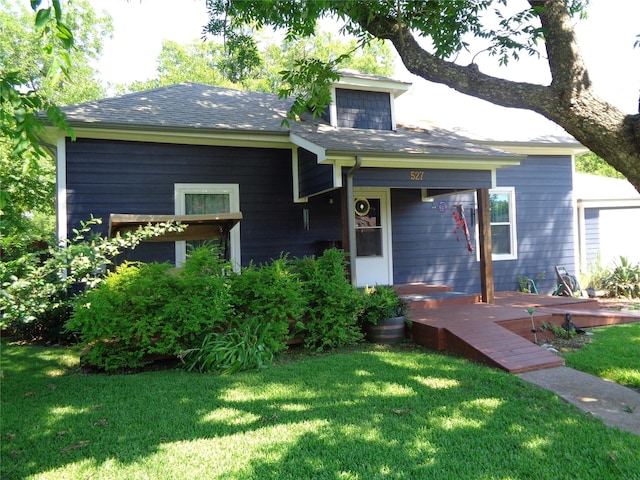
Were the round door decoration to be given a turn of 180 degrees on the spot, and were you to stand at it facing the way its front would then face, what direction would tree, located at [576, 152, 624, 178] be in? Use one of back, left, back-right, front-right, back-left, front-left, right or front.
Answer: front-right

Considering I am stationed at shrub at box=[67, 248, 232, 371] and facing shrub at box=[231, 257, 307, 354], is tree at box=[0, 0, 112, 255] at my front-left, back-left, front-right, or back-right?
back-left

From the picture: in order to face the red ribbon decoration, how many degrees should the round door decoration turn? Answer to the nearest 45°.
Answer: approximately 135° to its left

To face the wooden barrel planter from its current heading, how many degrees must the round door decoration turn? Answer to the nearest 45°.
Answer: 0° — it already faces it

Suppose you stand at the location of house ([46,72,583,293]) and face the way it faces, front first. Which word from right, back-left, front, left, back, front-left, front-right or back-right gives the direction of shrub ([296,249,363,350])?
front

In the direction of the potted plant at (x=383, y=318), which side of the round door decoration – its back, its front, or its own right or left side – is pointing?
front

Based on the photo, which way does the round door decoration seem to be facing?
toward the camera

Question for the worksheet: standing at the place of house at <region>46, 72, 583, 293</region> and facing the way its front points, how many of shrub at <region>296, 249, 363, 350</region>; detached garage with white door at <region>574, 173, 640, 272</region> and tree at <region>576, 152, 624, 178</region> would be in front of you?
1

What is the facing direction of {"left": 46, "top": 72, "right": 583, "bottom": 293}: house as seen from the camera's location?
facing the viewer

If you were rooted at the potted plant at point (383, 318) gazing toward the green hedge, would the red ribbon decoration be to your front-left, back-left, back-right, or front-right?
back-right

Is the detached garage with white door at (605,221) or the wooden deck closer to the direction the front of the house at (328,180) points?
the wooden deck

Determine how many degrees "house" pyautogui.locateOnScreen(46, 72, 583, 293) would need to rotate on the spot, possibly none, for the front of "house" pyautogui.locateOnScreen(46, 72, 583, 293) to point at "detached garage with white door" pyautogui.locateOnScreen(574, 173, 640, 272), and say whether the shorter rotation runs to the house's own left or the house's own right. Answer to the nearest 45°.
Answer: approximately 135° to the house's own left

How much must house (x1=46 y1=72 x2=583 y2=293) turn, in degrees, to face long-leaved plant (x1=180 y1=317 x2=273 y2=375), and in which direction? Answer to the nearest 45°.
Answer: approximately 45° to its right

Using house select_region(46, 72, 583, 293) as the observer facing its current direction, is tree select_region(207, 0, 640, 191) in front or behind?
in front

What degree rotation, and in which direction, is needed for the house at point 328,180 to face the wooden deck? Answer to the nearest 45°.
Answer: approximately 45° to its left

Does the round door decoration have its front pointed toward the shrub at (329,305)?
yes

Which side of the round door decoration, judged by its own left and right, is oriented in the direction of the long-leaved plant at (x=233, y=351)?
front

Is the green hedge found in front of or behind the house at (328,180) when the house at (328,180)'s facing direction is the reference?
in front
